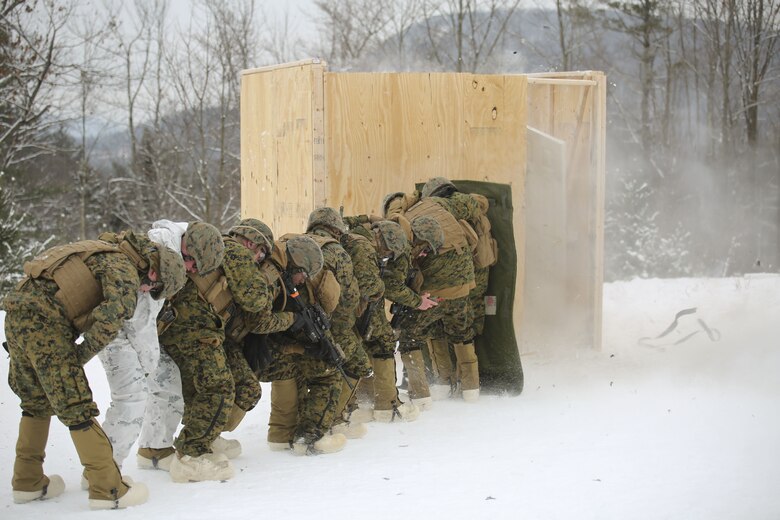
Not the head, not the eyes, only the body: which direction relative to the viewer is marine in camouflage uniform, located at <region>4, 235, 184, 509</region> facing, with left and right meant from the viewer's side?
facing to the right of the viewer

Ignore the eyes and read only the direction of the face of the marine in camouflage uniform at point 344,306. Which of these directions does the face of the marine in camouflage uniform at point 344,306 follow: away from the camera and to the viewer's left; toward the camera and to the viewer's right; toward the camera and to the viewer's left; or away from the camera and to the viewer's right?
away from the camera and to the viewer's right

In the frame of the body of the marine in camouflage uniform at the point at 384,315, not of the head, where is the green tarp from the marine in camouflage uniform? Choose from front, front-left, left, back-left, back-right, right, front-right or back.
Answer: front-left

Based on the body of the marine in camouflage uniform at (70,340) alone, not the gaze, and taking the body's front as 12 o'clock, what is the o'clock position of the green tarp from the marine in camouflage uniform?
The green tarp is roughly at 11 o'clock from the marine in camouflage uniform.

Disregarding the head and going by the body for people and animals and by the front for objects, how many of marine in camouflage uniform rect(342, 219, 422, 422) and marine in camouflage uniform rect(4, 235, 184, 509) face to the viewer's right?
2

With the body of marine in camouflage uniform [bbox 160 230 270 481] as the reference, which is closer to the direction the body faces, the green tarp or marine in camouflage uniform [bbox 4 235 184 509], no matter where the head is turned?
the green tarp

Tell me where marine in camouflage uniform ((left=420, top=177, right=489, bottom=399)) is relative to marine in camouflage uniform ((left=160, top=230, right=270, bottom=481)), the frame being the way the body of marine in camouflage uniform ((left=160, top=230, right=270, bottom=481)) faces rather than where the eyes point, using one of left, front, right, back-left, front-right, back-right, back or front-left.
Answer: front-left

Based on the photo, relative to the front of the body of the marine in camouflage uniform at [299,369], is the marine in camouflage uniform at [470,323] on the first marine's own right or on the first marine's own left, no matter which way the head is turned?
on the first marine's own left

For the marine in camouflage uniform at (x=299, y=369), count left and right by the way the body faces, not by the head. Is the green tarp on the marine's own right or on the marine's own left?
on the marine's own left

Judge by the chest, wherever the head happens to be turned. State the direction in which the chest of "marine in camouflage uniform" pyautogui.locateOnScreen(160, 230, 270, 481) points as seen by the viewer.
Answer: to the viewer's right

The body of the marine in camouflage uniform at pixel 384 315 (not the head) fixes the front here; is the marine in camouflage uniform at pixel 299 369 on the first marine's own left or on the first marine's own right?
on the first marine's own right

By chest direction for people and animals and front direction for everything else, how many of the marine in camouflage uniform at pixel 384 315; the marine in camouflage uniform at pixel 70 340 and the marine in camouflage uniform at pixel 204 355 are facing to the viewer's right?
3

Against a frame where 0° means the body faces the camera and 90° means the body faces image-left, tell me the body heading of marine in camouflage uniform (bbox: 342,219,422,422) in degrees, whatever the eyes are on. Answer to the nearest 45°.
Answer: approximately 270°

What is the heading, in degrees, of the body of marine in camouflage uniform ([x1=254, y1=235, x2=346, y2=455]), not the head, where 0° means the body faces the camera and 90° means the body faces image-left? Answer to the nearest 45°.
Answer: approximately 315°
